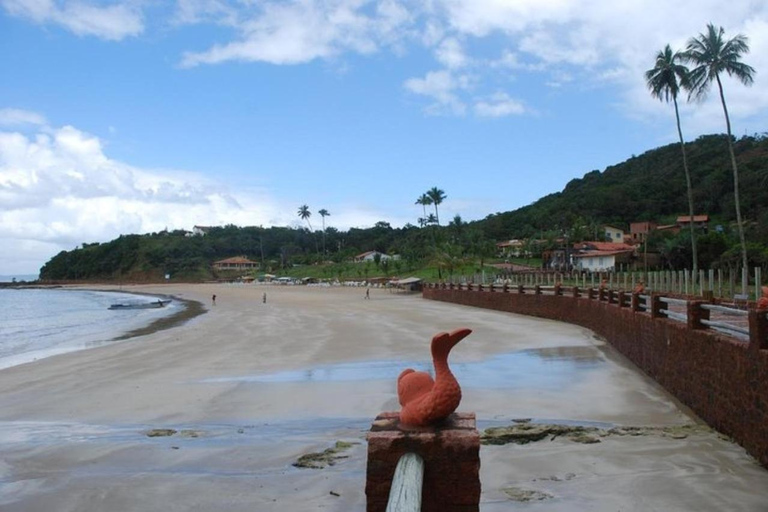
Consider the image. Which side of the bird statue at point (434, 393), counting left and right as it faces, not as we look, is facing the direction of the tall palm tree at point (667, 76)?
left

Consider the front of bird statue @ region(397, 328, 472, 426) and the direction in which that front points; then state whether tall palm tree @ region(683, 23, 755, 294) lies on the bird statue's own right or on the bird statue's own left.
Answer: on the bird statue's own left

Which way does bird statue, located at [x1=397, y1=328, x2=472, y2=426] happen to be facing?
to the viewer's right

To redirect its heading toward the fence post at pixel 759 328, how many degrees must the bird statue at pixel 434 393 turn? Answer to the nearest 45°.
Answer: approximately 45° to its left

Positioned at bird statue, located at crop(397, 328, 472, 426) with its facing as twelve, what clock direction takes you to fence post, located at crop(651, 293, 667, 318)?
The fence post is roughly at 10 o'clock from the bird statue.
